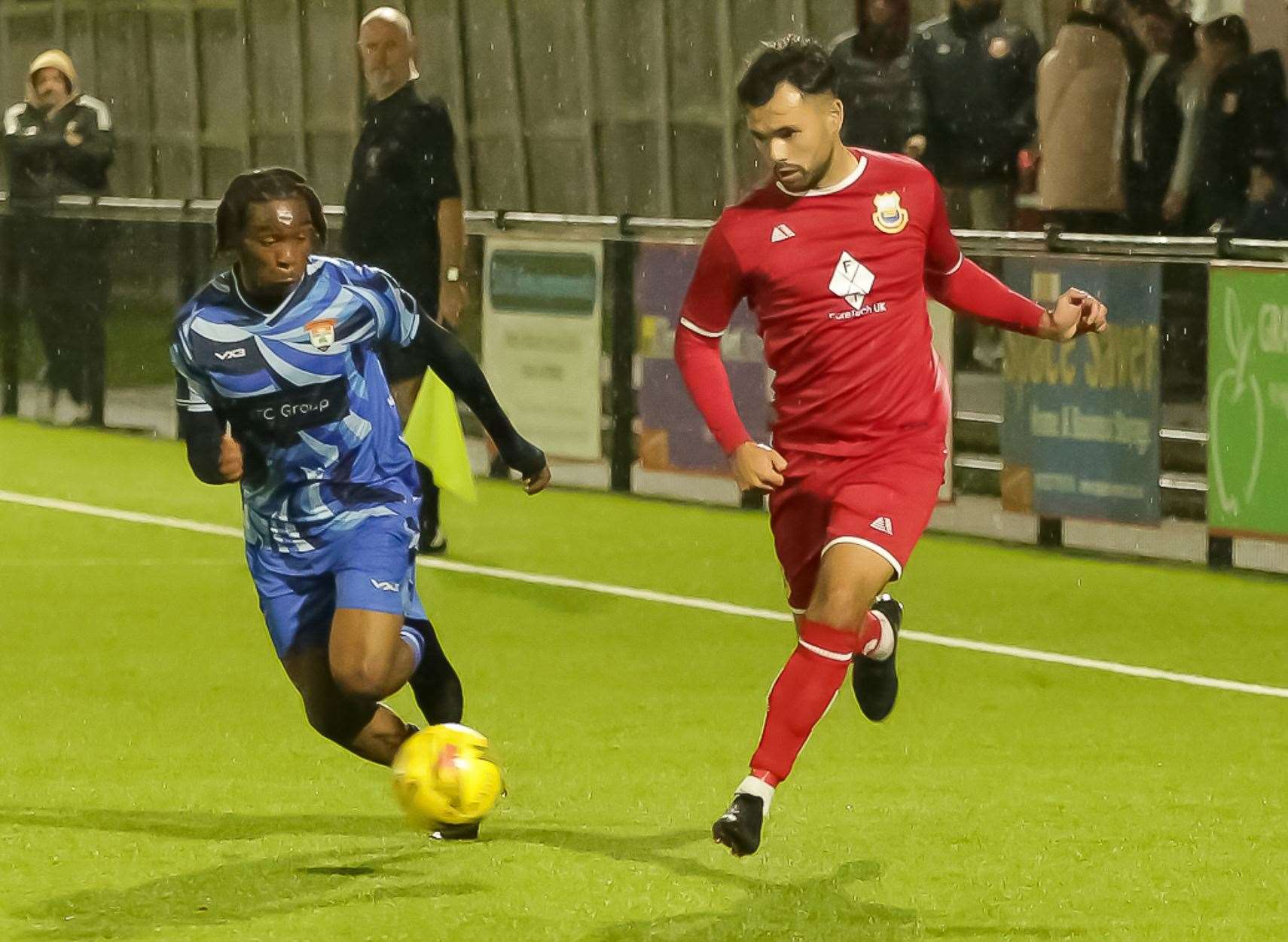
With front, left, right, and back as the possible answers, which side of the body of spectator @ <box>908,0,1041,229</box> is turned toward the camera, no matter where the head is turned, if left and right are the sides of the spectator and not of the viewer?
front

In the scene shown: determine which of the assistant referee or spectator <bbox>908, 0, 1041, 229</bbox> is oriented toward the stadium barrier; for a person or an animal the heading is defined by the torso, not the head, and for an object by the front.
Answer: the spectator

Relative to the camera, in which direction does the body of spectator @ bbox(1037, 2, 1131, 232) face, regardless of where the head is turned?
away from the camera

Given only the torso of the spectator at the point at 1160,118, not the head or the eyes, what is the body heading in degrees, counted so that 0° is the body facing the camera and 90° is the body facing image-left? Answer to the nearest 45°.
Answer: approximately 45°

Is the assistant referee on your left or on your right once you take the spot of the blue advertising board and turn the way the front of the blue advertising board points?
on your right

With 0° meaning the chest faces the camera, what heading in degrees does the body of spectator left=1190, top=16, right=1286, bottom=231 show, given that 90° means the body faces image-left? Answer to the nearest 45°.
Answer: approximately 90°

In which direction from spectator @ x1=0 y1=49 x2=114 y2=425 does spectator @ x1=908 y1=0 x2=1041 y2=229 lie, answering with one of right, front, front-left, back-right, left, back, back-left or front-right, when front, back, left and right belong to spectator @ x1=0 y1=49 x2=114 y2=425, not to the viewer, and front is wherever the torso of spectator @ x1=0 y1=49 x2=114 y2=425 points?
front-left

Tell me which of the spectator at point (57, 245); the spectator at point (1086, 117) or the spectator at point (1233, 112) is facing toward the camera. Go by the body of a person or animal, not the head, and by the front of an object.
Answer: the spectator at point (57, 245)
